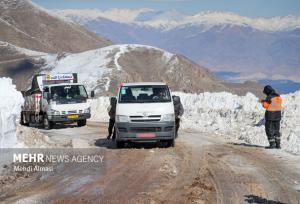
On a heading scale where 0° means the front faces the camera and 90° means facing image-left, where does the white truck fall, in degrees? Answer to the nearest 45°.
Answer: approximately 315°

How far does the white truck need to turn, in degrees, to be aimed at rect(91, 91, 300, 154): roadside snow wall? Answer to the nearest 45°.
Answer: approximately 45° to its left

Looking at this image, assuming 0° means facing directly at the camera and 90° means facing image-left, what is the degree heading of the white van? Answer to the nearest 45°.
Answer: approximately 0°
